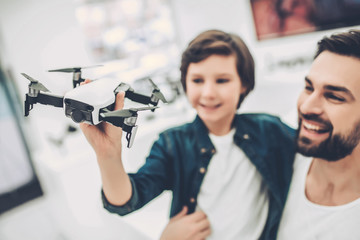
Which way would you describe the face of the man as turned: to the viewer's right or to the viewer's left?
to the viewer's left

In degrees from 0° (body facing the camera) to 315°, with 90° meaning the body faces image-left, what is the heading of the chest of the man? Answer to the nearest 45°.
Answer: approximately 45°
